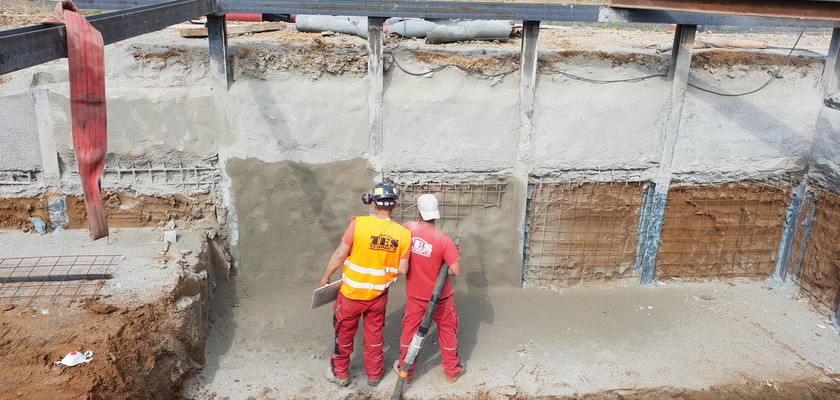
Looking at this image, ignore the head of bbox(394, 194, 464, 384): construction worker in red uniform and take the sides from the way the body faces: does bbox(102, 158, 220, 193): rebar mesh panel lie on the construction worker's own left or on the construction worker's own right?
on the construction worker's own left

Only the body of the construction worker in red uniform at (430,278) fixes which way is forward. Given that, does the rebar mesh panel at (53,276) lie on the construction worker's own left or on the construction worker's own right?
on the construction worker's own left

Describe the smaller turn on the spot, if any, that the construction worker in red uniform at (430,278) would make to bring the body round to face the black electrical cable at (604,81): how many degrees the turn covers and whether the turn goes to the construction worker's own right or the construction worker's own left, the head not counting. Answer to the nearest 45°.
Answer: approximately 45° to the construction worker's own right

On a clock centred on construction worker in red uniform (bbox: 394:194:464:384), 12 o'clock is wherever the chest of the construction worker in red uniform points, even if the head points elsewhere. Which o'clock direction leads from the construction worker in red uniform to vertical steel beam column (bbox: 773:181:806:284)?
The vertical steel beam column is roughly at 2 o'clock from the construction worker in red uniform.

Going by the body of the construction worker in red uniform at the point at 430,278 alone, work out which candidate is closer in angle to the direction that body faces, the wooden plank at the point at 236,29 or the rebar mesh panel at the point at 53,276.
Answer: the wooden plank

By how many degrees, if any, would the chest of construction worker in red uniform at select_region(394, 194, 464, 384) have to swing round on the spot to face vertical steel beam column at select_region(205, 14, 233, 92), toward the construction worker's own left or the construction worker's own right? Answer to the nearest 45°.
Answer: approximately 45° to the construction worker's own left

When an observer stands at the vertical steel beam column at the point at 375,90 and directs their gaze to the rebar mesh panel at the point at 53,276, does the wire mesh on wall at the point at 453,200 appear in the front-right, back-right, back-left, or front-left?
back-left

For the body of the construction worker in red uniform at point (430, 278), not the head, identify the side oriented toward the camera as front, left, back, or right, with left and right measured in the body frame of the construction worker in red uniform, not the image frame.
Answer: back

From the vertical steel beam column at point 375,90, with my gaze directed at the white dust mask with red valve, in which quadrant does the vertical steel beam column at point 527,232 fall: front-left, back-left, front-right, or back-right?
back-left

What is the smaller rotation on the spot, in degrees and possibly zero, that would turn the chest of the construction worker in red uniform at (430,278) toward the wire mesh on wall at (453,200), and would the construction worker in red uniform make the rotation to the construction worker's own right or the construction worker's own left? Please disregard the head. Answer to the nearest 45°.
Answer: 0° — they already face it
